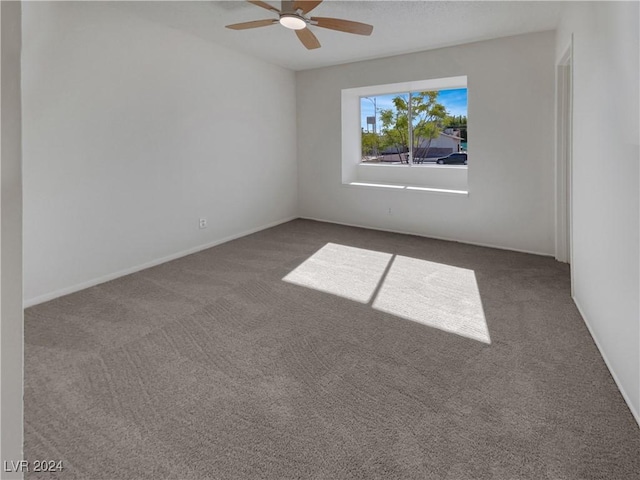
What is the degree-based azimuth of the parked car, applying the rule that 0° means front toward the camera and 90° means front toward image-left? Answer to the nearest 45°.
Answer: approximately 90°

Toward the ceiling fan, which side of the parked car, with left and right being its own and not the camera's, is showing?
left
